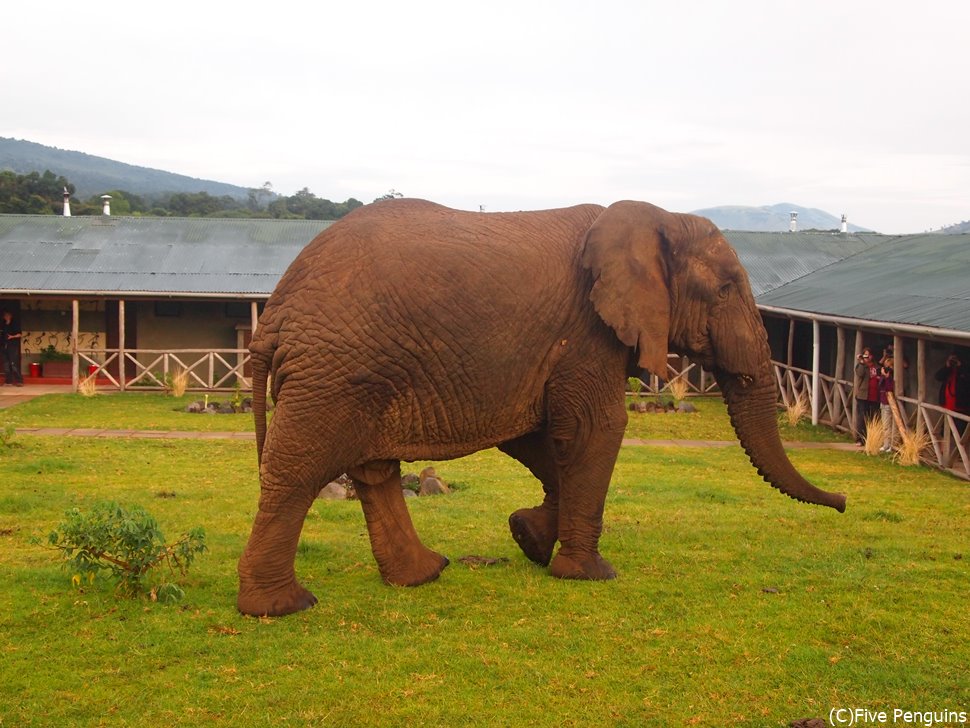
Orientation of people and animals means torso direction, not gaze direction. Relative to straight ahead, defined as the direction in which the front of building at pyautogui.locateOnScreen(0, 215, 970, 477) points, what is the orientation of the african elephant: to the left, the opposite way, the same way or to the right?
to the left

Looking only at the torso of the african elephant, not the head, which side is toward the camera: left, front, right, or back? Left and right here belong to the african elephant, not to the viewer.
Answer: right

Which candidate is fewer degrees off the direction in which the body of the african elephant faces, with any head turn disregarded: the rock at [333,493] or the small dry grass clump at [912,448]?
the small dry grass clump

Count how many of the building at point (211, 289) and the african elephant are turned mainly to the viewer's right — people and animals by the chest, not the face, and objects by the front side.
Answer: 1

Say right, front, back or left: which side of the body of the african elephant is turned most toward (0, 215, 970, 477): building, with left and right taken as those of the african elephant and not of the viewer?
left

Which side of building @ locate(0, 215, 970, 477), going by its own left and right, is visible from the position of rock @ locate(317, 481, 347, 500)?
front

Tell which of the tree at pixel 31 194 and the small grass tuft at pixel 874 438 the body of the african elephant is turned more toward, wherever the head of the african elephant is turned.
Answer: the small grass tuft

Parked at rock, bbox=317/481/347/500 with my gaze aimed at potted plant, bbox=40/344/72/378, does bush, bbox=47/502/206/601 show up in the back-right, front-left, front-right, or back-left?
back-left

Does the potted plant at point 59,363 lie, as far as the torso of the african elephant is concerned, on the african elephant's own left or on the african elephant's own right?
on the african elephant's own left

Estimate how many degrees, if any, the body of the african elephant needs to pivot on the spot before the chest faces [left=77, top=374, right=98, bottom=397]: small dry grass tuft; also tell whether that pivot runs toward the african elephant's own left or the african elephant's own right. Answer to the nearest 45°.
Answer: approximately 135° to the african elephant's own left

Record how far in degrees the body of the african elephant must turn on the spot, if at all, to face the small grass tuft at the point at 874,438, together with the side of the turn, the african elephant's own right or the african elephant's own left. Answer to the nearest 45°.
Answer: approximately 45° to the african elephant's own left

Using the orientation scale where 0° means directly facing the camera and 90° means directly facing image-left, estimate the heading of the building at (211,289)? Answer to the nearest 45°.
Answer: approximately 0°
